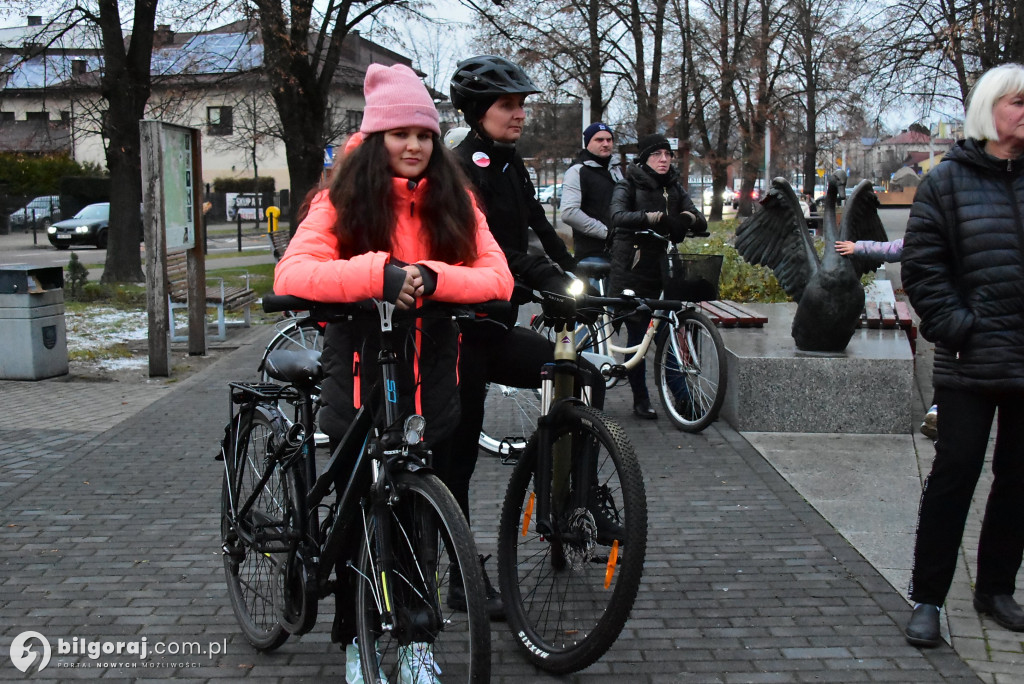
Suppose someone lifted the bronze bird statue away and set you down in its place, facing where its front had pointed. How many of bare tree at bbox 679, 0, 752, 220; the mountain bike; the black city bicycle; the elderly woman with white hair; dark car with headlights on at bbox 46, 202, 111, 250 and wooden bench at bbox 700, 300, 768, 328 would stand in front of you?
3

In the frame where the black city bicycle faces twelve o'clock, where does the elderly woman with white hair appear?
The elderly woman with white hair is roughly at 10 o'clock from the black city bicycle.

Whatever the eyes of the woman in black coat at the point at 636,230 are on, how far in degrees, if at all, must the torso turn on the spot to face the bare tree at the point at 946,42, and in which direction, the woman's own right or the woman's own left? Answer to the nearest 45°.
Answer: approximately 90° to the woman's own left

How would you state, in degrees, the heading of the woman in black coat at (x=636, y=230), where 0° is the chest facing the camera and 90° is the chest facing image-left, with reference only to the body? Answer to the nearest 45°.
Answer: approximately 315°

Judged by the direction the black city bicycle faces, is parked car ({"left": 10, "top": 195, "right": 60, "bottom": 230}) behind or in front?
behind

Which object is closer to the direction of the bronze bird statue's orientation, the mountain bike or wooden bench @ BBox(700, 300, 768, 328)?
the mountain bike

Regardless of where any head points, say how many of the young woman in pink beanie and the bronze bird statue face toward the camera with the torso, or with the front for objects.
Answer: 2

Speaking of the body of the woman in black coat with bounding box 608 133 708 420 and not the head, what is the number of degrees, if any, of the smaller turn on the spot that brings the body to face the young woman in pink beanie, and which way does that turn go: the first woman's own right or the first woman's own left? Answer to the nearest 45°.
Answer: approximately 45° to the first woman's own right
